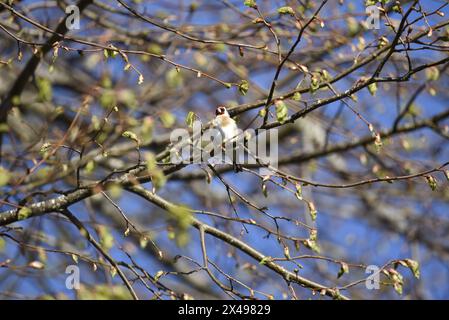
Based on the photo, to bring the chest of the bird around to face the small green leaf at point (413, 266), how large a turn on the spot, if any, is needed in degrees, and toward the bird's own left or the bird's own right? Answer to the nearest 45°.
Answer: approximately 135° to the bird's own left

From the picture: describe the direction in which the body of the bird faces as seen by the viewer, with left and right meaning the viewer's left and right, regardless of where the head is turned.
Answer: facing the viewer and to the left of the viewer
